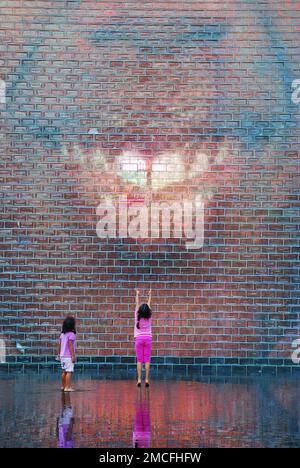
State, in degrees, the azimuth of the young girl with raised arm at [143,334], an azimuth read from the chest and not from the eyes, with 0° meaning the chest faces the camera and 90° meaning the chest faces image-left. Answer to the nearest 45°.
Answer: approximately 180°

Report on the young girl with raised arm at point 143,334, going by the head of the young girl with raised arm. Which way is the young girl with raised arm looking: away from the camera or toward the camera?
away from the camera
